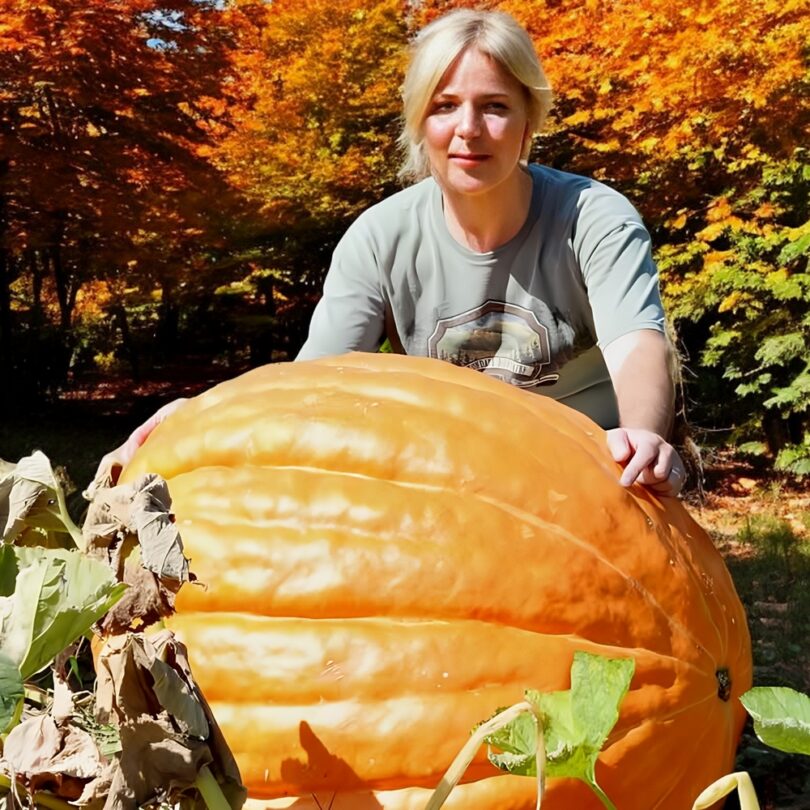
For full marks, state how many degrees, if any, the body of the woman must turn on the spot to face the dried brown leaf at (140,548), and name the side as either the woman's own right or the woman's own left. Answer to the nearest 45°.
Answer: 0° — they already face it

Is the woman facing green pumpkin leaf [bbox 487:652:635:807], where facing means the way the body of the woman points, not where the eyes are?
yes

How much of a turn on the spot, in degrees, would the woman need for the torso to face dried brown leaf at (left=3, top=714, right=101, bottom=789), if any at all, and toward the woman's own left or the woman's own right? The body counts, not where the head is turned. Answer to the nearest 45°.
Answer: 0° — they already face it

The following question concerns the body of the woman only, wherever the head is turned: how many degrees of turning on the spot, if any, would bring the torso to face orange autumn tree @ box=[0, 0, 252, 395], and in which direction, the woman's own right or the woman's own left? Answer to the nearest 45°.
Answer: approximately 180°

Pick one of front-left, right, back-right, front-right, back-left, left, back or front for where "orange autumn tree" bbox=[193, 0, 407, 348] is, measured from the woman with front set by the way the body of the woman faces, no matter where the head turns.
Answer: back

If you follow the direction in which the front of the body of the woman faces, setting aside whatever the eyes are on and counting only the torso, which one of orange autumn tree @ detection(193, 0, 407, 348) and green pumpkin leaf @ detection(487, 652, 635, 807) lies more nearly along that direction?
the green pumpkin leaf

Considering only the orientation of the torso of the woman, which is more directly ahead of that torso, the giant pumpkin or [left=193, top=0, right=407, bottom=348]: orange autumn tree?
the giant pumpkin

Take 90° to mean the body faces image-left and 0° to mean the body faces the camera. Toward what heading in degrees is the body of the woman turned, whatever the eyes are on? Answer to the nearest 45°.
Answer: approximately 0°
